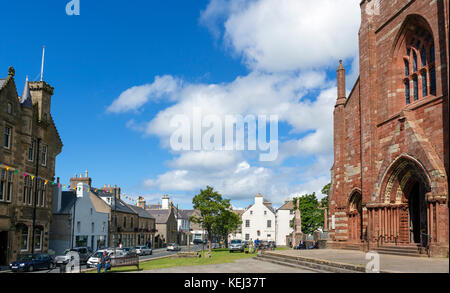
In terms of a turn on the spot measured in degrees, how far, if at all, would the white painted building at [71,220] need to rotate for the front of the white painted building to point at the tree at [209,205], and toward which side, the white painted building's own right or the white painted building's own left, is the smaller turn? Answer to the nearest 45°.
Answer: approximately 45° to the white painted building's own left

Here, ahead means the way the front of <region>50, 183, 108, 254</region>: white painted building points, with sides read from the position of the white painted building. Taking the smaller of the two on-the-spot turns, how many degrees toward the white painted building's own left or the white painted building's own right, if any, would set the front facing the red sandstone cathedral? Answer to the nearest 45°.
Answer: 0° — it already faces it

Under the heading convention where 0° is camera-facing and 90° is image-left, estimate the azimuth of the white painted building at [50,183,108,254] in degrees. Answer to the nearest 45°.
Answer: approximately 315°

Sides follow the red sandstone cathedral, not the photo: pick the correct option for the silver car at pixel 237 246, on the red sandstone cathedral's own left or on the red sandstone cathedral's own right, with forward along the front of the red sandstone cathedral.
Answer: on the red sandstone cathedral's own right

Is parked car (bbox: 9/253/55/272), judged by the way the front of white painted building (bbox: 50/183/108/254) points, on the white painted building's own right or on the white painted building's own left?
on the white painted building's own right

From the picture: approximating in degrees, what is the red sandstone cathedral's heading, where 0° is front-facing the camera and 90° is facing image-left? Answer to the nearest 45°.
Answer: approximately 45°
